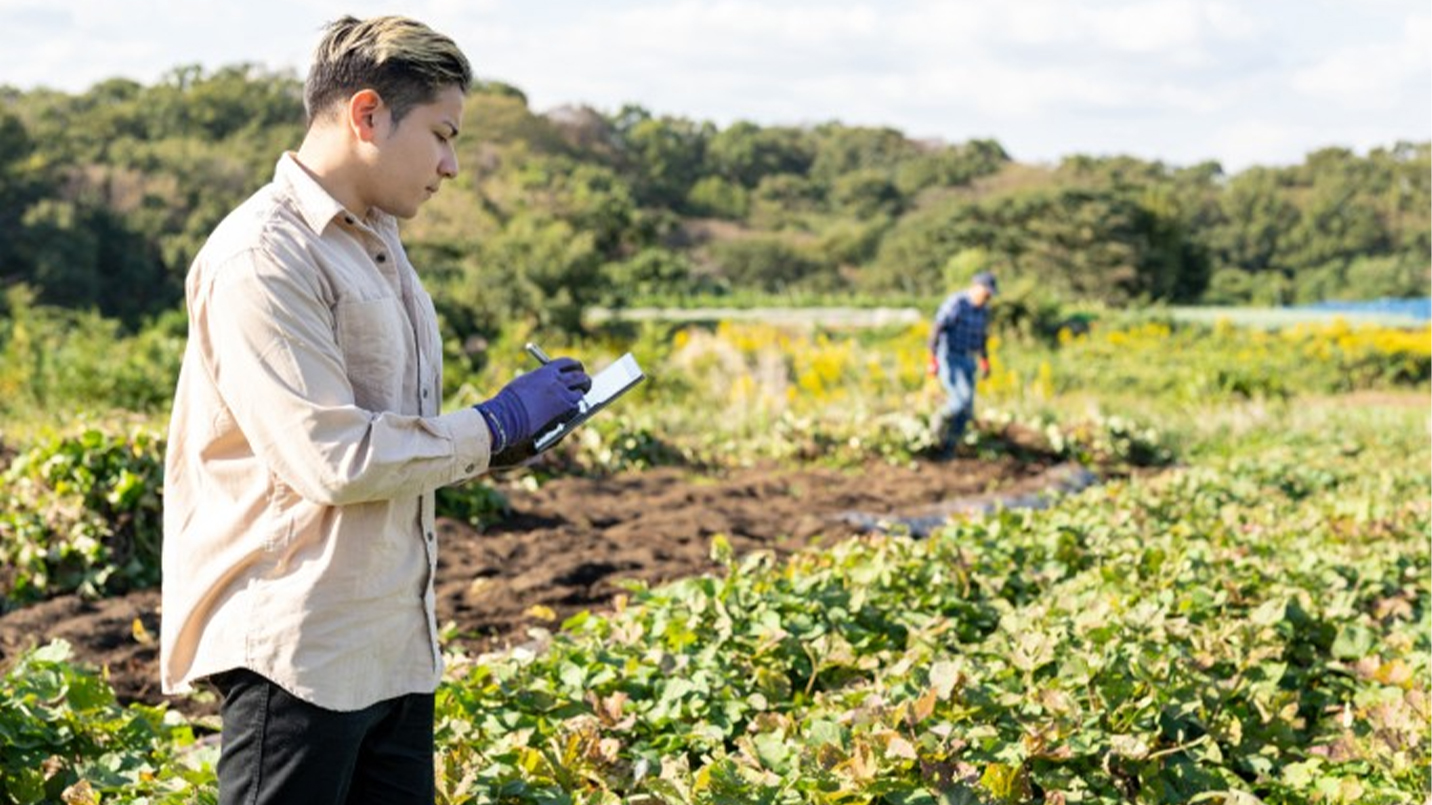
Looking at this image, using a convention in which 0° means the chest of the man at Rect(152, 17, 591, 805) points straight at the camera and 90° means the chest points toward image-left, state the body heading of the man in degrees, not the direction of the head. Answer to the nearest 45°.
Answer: approximately 270°

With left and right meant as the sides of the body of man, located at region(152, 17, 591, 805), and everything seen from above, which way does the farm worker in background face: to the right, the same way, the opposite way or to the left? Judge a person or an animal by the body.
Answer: to the right

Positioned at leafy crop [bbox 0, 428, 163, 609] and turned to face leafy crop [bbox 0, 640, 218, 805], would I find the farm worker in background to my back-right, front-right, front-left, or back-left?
back-left

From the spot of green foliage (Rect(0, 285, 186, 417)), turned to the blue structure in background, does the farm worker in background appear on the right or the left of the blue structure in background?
right

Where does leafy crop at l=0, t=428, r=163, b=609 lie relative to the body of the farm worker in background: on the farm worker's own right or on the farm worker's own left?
on the farm worker's own right

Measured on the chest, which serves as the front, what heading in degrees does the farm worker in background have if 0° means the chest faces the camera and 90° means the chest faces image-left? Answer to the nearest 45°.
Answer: approximately 315°

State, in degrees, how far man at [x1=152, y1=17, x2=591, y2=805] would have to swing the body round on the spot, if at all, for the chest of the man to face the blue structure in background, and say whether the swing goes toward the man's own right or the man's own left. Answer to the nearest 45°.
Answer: approximately 45° to the man's own left

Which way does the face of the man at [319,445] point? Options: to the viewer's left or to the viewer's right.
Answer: to the viewer's right
